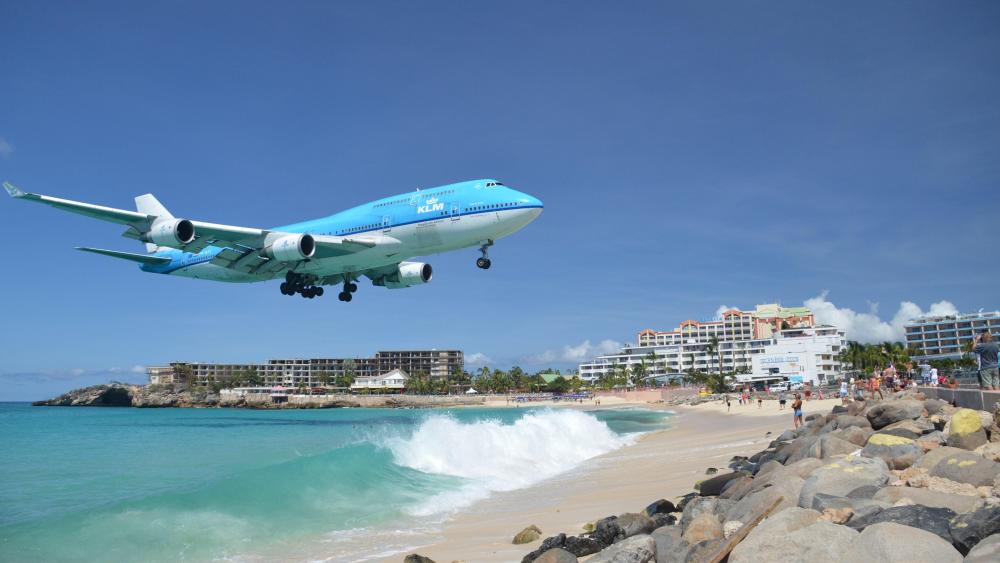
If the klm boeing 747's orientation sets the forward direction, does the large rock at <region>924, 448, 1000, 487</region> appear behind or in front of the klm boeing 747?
in front

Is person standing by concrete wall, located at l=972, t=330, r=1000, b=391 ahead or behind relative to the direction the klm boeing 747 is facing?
ahead

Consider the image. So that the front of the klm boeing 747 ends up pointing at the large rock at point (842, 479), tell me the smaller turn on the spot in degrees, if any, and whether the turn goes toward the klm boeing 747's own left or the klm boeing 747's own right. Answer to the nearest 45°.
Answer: approximately 45° to the klm boeing 747's own right

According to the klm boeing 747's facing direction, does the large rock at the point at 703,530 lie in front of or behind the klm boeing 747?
in front

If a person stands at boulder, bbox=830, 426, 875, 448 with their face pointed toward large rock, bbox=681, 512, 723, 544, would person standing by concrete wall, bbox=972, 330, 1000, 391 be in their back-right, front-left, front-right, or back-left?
back-left

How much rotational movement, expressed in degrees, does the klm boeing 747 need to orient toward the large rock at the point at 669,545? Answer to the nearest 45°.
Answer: approximately 45° to its right

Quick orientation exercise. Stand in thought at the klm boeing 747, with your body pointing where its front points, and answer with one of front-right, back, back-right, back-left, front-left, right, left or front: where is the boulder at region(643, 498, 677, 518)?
front-right

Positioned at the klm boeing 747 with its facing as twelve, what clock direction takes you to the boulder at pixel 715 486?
The boulder is roughly at 1 o'clock from the klm boeing 747.

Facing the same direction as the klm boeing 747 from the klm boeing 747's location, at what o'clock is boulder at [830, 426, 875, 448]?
The boulder is roughly at 1 o'clock from the klm boeing 747.

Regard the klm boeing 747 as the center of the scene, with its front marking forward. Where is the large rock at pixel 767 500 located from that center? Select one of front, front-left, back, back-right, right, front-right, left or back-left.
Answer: front-right

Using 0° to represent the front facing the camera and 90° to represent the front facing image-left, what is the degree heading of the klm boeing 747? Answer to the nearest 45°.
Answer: approximately 315°
